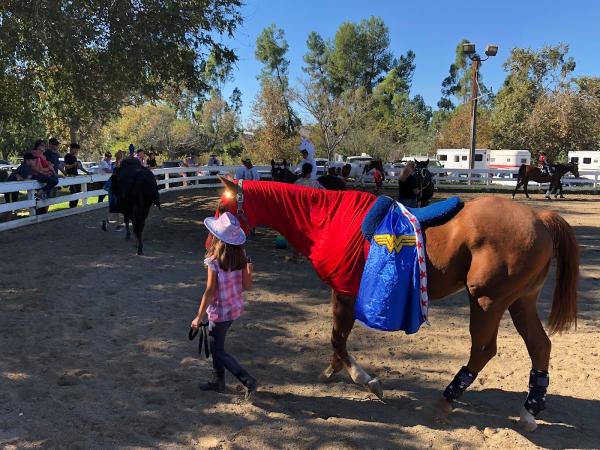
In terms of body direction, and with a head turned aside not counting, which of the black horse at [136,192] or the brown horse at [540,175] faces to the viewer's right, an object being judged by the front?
the brown horse

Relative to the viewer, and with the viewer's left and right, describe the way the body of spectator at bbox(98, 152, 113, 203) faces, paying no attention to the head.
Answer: facing the viewer and to the right of the viewer

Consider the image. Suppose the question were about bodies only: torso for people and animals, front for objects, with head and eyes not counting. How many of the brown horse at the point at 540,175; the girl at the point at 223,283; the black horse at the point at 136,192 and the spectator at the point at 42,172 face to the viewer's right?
2

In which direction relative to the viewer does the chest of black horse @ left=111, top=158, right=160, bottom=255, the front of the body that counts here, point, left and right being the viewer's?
facing away from the viewer

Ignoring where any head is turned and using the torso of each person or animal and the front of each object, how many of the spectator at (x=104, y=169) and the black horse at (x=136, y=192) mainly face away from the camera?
1

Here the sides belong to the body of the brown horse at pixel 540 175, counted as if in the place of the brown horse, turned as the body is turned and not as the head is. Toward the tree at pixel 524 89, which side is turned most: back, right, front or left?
left

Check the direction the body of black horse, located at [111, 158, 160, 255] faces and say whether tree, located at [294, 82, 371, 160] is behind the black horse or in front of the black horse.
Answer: in front

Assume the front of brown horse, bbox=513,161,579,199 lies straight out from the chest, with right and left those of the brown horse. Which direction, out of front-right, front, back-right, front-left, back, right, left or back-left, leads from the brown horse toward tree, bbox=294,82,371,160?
back-left

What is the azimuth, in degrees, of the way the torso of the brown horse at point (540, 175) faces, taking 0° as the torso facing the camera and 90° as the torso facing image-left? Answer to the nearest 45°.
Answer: approximately 270°

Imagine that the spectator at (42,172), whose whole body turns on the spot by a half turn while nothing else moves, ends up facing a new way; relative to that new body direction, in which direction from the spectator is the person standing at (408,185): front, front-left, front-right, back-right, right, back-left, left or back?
back-left

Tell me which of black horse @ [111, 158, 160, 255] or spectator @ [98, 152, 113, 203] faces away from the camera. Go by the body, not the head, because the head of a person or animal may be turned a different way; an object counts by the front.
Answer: the black horse
